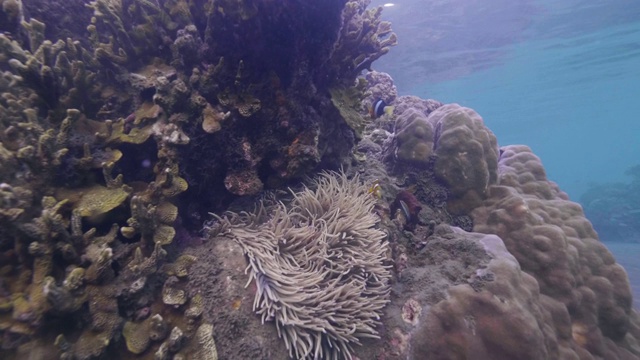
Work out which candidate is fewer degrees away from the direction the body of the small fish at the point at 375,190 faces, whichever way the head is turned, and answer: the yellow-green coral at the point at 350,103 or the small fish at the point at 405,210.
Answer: the yellow-green coral

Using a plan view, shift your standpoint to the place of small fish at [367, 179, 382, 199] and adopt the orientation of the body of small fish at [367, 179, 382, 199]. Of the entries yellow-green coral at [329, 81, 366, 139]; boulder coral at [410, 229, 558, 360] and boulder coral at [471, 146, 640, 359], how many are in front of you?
1

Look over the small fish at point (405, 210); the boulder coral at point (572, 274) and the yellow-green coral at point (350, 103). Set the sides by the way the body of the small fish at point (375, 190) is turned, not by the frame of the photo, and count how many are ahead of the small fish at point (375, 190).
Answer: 1

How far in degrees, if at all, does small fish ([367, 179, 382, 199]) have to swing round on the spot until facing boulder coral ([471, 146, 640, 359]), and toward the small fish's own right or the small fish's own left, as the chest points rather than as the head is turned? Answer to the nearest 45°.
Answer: approximately 180°

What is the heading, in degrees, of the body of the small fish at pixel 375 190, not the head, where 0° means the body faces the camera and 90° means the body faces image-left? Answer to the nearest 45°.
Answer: approximately 90°
